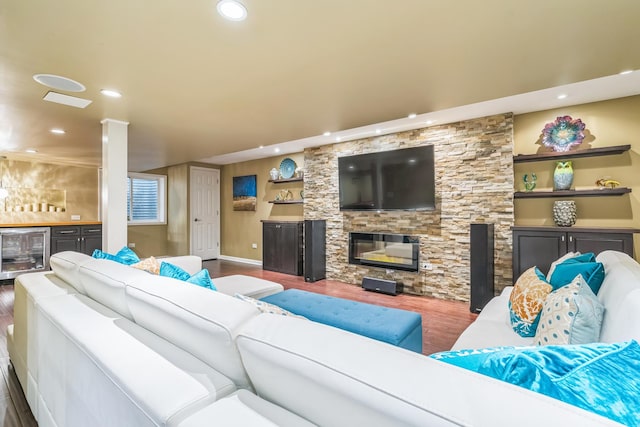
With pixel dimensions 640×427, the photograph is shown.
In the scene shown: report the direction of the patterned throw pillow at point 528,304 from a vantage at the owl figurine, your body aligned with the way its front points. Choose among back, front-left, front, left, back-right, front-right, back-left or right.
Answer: front

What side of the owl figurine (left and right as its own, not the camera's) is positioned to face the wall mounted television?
right

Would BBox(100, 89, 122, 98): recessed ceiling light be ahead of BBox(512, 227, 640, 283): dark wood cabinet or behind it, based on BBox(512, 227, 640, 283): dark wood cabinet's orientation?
ahead

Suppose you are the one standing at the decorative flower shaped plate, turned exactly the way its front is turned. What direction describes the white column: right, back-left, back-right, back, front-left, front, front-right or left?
front-right

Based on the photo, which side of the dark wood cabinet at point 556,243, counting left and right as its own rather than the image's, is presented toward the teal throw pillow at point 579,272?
front

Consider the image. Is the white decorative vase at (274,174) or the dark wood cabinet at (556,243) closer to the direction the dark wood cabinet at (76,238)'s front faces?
the dark wood cabinet

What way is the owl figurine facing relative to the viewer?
toward the camera

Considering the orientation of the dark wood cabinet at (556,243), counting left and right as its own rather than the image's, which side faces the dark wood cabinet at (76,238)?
right

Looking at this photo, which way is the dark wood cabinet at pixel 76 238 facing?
toward the camera

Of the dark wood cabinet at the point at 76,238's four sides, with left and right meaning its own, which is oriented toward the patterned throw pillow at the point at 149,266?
front

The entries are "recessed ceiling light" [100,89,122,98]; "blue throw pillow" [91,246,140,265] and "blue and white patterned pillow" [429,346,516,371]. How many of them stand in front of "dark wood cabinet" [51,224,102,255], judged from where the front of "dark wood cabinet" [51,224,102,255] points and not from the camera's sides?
3

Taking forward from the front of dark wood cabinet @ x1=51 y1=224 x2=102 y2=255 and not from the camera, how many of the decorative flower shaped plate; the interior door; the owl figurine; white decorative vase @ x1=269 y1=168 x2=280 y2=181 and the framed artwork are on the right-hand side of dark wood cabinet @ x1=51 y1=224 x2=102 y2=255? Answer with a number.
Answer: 0

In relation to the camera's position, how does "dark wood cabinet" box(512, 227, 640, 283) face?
facing the viewer

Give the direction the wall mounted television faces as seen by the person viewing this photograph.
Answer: facing the viewer and to the left of the viewer

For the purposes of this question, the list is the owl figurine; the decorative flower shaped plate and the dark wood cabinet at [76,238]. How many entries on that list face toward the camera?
3

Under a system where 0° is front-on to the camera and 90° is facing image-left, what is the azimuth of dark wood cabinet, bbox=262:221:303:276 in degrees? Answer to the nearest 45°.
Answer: approximately 45°
